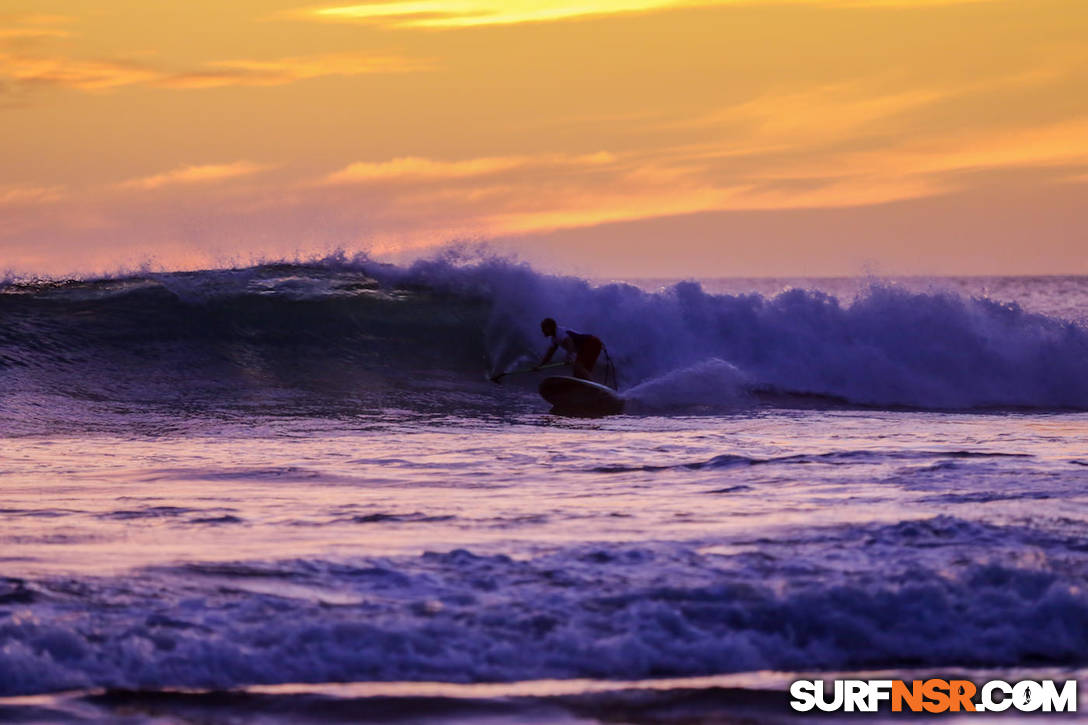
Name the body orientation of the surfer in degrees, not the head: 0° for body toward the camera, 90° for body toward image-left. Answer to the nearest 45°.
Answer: approximately 90°
